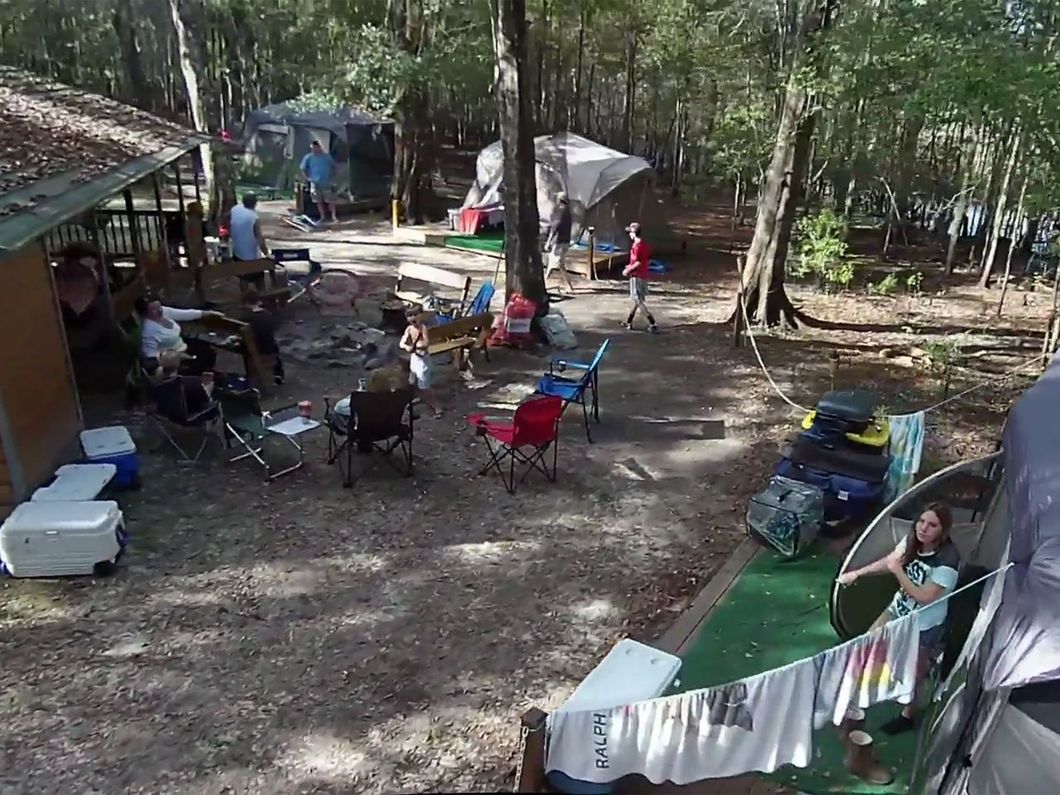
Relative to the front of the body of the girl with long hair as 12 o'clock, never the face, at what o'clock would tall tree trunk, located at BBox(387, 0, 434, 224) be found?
The tall tree trunk is roughly at 3 o'clock from the girl with long hair.

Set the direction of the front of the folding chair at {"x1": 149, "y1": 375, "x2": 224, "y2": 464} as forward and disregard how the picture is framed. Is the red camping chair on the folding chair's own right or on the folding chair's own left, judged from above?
on the folding chair's own right

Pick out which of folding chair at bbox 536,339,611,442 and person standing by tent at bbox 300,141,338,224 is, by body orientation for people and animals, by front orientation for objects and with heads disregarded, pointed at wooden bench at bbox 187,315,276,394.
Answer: the folding chair

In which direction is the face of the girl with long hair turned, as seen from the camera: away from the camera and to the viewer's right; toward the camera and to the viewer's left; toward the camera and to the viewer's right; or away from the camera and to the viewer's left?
toward the camera and to the viewer's left

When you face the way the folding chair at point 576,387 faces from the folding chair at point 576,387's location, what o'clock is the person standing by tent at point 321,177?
The person standing by tent is roughly at 2 o'clock from the folding chair.

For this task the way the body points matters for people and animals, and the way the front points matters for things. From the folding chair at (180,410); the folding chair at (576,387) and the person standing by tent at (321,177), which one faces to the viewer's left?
the folding chair at (576,387)

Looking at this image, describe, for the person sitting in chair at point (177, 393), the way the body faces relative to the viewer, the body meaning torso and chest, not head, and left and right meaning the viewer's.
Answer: facing away from the viewer and to the right of the viewer

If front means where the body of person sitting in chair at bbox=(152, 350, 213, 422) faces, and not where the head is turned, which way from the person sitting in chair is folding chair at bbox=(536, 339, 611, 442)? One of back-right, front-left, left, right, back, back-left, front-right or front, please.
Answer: front-right

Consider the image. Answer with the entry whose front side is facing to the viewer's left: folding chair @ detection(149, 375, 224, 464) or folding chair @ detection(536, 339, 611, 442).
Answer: folding chair @ detection(536, 339, 611, 442)

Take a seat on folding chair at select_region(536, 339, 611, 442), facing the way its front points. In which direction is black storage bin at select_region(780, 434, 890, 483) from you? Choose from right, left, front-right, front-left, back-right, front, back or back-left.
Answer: back-left

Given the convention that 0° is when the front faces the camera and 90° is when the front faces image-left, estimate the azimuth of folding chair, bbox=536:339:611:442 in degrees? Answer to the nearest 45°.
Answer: approximately 90°

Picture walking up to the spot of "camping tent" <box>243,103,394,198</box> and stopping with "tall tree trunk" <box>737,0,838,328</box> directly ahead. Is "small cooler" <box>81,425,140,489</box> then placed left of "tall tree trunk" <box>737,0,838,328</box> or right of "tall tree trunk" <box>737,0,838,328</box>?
right

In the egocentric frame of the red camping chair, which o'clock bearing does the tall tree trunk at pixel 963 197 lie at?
The tall tree trunk is roughly at 3 o'clock from the red camping chair.

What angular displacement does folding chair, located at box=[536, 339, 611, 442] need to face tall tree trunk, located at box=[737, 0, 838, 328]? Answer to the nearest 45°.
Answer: approximately 135° to its right
